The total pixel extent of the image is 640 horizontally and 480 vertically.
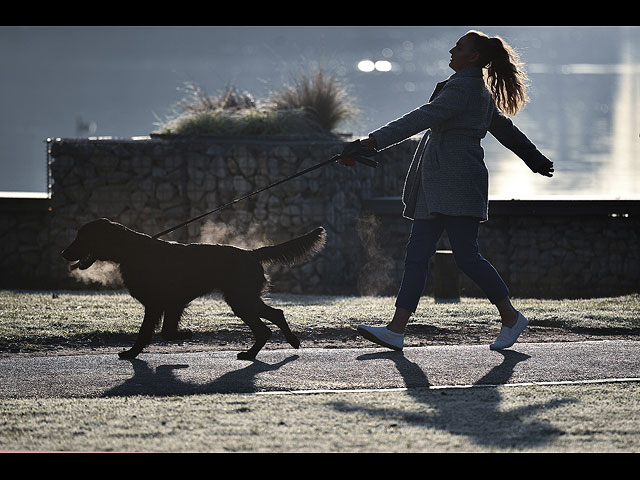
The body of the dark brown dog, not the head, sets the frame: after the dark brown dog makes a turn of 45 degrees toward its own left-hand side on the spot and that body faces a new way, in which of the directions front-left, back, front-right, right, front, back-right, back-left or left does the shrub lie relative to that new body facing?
back-right

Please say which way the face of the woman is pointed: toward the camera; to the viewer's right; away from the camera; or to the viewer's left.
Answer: to the viewer's left

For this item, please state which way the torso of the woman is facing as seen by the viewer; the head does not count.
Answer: to the viewer's left

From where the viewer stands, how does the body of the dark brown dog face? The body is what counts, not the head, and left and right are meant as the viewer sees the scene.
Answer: facing to the left of the viewer

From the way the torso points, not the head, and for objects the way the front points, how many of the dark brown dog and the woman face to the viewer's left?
2

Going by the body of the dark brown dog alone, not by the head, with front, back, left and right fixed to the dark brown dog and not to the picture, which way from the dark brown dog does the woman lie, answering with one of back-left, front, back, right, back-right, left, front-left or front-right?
back

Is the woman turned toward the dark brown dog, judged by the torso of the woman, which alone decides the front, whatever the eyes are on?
yes
